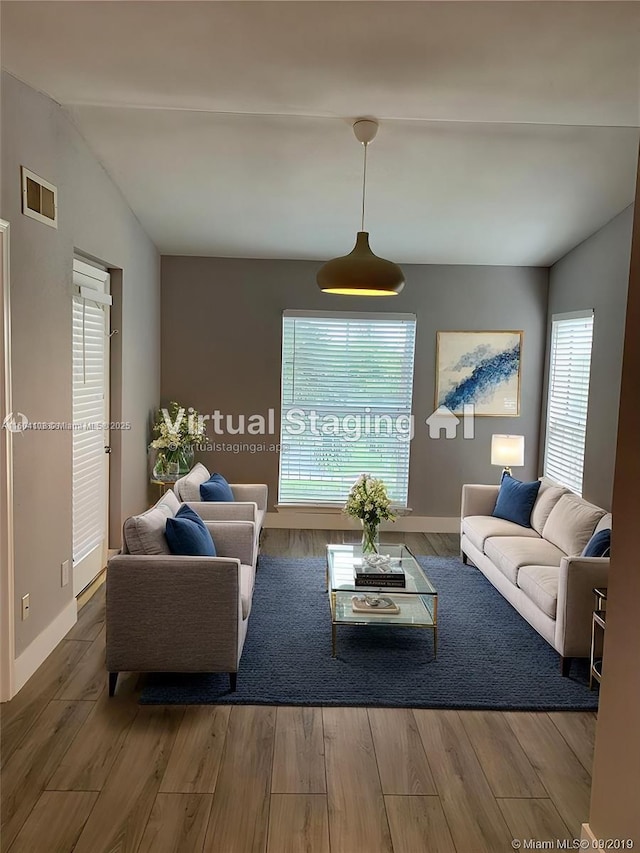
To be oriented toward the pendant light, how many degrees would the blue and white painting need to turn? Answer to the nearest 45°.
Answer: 0° — it already faces it

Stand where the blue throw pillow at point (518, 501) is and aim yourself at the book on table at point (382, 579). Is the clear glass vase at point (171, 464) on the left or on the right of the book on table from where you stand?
right

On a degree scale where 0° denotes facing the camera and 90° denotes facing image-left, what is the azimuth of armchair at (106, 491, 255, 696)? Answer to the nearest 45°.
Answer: approximately 270°

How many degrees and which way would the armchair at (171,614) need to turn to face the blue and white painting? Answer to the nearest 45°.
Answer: approximately 45° to its left

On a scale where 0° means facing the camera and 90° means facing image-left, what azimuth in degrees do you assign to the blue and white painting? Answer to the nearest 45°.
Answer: approximately 0°

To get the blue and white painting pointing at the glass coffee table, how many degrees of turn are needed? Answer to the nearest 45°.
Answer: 0° — it already faces it

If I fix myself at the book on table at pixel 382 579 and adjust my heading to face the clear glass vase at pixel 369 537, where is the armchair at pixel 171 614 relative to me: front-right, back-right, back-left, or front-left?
back-left

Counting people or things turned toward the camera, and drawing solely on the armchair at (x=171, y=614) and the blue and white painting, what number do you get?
1

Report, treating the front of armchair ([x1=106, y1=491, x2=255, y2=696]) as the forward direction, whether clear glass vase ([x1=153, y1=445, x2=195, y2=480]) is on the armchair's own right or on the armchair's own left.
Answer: on the armchair's own left
